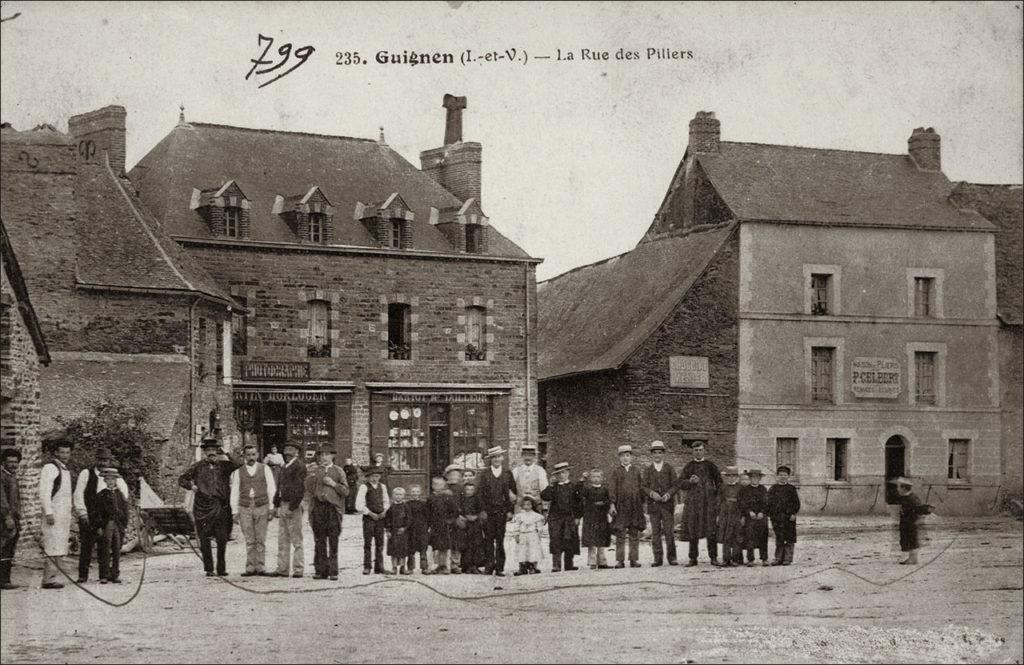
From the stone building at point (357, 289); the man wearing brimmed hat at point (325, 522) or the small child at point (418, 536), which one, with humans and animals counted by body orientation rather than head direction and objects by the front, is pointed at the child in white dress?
the stone building

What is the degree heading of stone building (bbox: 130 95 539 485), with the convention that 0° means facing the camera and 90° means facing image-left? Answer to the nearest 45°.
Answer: approximately 0°

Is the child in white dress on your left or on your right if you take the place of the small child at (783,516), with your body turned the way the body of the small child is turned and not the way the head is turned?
on your right

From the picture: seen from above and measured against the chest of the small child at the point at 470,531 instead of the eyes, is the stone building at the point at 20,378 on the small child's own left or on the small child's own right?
on the small child's own right

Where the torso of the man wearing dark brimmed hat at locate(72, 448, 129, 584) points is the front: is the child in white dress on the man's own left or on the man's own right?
on the man's own left

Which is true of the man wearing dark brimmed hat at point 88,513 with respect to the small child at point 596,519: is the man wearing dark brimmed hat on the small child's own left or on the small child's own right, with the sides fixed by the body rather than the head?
on the small child's own right

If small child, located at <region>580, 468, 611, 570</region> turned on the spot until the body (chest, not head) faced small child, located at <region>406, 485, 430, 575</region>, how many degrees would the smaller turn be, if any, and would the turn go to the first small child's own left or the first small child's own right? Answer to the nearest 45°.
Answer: approximately 45° to the first small child's own right

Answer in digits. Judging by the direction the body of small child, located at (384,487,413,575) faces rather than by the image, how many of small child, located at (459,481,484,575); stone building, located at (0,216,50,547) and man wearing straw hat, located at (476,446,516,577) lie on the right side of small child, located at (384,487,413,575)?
1

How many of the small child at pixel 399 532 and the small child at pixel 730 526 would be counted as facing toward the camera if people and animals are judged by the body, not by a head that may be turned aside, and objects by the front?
2
